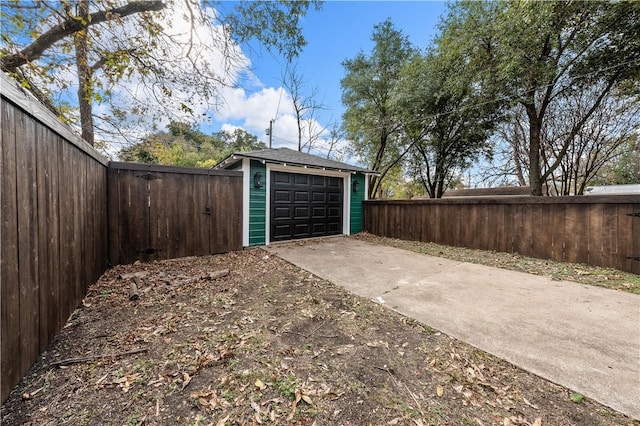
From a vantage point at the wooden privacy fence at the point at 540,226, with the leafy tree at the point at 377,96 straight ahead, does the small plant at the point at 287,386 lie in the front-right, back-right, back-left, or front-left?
back-left

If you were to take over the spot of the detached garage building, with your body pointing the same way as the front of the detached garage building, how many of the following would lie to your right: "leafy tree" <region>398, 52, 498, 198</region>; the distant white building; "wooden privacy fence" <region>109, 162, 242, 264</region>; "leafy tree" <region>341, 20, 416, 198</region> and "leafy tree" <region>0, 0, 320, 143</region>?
2

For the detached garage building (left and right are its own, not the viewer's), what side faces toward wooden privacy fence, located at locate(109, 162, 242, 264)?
right

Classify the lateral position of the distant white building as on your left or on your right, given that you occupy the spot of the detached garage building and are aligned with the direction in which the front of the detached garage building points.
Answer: on your left

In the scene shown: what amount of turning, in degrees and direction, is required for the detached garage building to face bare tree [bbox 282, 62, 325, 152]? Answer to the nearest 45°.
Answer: approximately 135° to its left

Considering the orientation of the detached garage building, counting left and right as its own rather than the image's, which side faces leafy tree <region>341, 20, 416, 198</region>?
left

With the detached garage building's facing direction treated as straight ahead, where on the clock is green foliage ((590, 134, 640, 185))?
The green foliage is roughly at 10 o'clock from the detached garage building.

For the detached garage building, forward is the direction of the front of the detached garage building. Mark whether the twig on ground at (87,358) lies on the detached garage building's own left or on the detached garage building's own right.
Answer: on the detached garage building's own right

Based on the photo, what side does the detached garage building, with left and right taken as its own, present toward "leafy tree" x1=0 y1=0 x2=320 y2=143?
right

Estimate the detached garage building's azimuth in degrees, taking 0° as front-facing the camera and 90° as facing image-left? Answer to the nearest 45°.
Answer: approximately 315°
